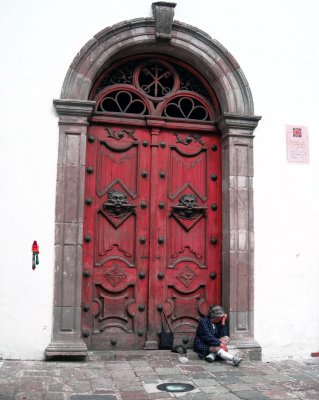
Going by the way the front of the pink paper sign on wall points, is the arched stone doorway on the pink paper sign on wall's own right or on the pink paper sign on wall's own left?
on the pink paper sign on wall's own right

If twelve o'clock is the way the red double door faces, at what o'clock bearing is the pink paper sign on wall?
The pink paper sign on wall is roughly at 9 o'clock from the red double door.

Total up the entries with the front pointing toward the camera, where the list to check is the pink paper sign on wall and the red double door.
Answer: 2

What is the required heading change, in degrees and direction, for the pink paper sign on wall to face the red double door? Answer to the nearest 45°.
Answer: approximately 90° to its right

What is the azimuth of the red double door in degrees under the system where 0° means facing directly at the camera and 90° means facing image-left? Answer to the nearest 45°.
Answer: approximately 0°

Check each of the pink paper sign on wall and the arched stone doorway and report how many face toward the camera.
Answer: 2
